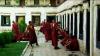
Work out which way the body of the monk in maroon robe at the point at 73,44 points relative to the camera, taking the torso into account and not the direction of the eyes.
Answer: to the viewer's left
